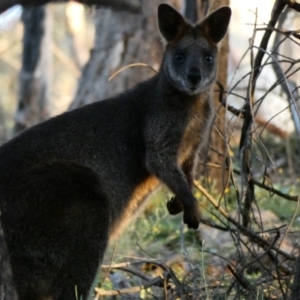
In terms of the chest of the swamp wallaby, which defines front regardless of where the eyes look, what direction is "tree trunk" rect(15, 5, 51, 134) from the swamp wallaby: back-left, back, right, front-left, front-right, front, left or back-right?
left

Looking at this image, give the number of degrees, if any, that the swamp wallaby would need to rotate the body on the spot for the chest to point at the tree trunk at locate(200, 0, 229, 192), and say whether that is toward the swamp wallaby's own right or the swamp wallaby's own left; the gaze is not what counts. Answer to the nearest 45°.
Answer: approximately 45° to the swamp wallaby's own left

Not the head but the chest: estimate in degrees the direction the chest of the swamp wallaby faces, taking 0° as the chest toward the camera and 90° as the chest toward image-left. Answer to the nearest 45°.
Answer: approximately 270°

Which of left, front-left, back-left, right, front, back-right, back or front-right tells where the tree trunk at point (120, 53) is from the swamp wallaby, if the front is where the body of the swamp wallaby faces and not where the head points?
left
